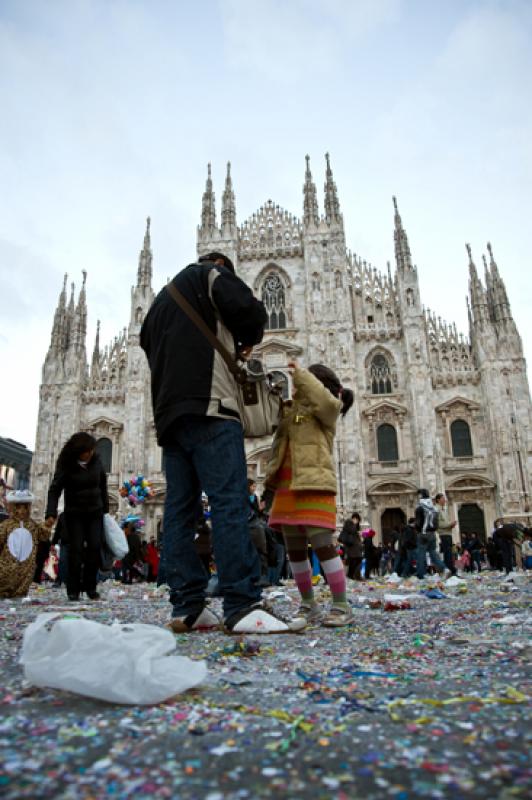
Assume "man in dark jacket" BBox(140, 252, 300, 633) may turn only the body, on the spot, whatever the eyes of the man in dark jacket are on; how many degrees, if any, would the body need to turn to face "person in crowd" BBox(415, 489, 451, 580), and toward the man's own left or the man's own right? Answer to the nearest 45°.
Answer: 0° — they already face them

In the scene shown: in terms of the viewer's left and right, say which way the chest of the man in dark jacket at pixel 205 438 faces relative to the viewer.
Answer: facing away from the viewer and to the right of the viewer

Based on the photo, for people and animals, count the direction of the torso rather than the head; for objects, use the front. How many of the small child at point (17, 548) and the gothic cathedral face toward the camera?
2

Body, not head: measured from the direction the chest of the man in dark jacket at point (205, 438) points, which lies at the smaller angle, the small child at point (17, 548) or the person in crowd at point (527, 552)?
the person in crowd

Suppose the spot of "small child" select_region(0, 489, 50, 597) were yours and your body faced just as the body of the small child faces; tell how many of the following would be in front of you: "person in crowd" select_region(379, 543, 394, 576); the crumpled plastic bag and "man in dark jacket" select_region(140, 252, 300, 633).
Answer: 2

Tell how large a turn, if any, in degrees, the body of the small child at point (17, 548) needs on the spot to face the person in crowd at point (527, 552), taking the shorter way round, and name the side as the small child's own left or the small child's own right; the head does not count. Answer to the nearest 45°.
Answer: approximately 90° to the small child's own left

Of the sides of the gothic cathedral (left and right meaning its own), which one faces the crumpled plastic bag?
front

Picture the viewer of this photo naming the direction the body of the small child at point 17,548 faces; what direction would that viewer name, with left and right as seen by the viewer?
facing the viewer

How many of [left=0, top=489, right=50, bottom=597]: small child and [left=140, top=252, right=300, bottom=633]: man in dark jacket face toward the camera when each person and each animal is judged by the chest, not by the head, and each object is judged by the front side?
1

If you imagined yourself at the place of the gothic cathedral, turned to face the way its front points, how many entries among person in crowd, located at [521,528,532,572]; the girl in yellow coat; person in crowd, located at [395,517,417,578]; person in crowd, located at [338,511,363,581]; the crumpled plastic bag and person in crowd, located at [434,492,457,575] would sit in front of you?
6

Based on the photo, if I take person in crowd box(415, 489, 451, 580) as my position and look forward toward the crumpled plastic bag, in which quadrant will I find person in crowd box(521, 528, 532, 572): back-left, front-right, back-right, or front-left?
back-left

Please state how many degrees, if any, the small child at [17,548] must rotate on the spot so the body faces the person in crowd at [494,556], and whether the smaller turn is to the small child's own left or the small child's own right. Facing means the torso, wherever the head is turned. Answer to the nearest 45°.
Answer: approximately 135° to the small child's own left

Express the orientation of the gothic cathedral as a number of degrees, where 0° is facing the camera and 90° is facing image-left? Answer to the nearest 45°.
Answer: approximately 0°

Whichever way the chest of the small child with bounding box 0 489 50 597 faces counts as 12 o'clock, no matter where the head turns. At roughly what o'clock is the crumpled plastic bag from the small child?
The crumpled plastic bag is roughly at 12 o'clock from the small child.

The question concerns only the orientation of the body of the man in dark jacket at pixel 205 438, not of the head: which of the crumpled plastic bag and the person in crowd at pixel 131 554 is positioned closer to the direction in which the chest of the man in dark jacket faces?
the person in crowd
